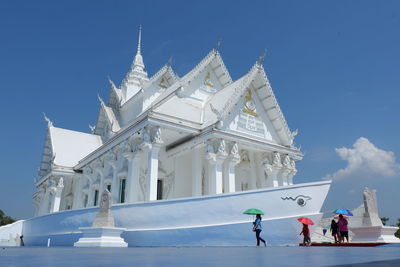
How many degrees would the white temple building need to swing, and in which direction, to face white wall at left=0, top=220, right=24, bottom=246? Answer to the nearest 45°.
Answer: approximately 180°

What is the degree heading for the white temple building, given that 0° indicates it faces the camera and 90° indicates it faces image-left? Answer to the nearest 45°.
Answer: approximately 315°

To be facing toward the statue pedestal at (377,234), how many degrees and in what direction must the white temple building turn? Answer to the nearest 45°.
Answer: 0° — it already faces it

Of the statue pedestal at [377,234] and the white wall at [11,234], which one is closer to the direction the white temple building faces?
the statue pedestal

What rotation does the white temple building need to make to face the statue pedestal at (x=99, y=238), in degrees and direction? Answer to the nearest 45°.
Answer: approximately 90° to its right

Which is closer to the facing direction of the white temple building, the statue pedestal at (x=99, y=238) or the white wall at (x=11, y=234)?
the statue pedestal

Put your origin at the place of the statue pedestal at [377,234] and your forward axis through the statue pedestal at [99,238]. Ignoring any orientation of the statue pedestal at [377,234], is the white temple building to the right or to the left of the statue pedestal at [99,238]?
right
